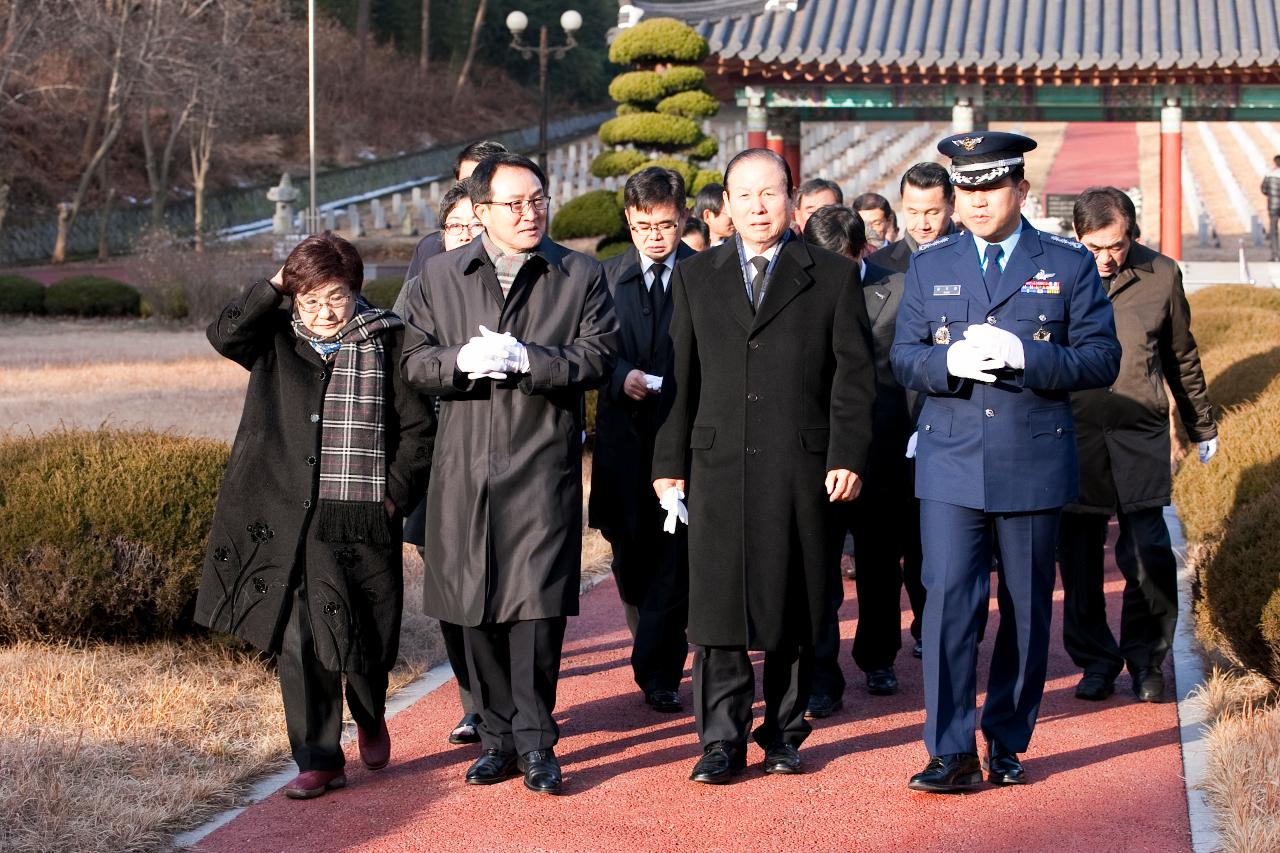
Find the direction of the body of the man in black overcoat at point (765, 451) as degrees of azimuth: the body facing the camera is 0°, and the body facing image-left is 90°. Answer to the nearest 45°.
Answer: approximately 0°

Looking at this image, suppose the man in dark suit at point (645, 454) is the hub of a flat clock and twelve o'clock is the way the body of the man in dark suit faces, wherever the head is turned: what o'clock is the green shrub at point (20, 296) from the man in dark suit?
The green shrub is roughly at 5 o'clock from the man in dark suit.

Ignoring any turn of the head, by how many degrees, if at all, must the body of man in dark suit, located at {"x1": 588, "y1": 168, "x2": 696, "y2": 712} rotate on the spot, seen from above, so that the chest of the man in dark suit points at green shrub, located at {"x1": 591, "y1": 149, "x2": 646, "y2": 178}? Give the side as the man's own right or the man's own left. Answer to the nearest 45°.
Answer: approximately 180°

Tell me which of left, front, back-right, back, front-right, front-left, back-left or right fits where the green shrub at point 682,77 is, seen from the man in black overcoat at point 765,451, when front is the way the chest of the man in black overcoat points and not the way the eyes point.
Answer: back

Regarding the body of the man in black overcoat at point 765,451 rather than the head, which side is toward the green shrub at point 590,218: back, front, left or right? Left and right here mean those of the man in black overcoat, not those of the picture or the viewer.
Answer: back

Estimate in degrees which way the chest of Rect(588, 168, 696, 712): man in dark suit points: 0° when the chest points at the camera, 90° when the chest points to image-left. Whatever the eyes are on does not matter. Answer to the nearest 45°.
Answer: approximately 0°

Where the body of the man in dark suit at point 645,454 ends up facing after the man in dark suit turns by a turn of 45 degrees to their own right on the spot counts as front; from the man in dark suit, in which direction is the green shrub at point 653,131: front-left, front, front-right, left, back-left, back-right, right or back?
back-right

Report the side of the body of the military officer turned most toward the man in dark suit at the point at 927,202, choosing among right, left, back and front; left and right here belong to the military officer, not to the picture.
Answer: back

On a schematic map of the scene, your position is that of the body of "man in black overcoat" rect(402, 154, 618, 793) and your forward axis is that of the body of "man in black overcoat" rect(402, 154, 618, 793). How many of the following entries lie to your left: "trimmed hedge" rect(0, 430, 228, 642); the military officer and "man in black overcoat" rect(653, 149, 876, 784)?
2

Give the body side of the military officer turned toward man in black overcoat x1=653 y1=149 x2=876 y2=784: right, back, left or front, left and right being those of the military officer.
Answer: right
